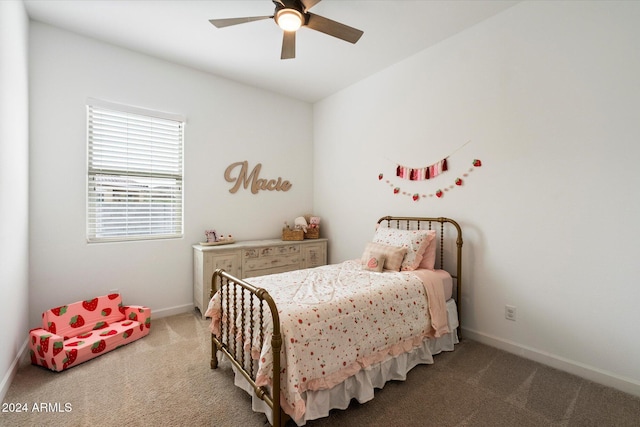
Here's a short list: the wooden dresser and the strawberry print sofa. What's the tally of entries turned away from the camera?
0

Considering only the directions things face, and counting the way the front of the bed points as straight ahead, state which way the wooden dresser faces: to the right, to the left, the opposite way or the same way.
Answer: to the left

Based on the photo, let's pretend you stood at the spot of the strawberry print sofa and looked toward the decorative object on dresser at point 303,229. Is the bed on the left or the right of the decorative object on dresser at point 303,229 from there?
right

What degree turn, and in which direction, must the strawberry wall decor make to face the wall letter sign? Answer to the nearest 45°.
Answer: approximately 45° to its right

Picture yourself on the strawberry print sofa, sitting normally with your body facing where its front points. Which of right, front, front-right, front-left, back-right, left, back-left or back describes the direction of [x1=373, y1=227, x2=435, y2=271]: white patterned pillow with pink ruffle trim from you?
front

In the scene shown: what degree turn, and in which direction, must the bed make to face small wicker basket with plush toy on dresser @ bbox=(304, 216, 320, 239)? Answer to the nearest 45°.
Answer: approximately 135° to its right

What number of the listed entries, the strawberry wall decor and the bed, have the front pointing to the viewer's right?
0

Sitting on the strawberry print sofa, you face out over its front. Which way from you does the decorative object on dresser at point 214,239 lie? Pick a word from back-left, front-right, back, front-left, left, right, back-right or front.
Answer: front-left

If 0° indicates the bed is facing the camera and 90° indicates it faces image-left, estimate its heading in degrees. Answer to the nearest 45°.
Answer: approximately 45°

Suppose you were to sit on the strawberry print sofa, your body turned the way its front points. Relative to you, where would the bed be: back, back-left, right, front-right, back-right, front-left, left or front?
front

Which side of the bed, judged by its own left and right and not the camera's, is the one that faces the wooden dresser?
right

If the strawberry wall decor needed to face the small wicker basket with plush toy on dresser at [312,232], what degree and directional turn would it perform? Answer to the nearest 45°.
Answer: approximately 45° to its right

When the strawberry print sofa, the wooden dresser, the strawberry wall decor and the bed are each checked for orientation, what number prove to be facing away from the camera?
0

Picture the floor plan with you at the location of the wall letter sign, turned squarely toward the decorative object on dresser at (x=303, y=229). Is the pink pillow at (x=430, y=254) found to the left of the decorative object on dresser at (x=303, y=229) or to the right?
right

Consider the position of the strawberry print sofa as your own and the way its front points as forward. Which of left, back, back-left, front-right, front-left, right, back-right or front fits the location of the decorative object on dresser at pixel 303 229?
front-left
